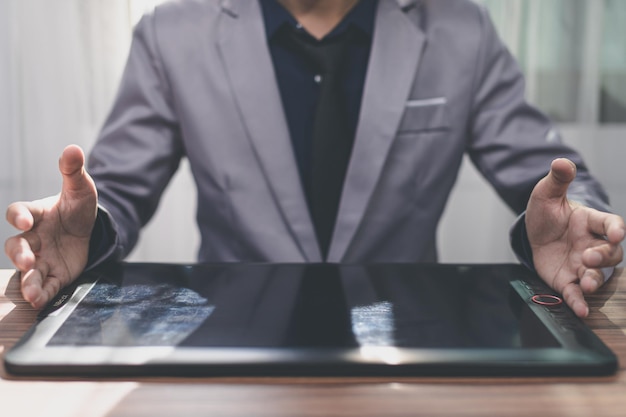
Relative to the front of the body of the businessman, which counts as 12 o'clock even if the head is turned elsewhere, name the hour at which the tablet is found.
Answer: The tablet is roughly at 12 o'clock from the businessman.

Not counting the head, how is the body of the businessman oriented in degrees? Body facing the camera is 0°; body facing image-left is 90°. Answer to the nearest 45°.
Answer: approximately 0°

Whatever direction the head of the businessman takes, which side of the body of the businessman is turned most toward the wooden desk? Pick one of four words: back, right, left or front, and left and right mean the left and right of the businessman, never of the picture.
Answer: front
